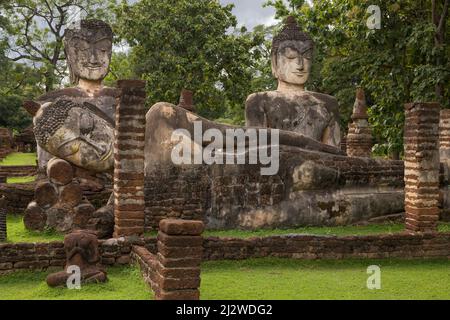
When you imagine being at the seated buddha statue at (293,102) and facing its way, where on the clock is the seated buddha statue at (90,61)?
the seated buddha statue at (90,61) is roughly at 4 o'clock from the seated buddha statue at (293,102).

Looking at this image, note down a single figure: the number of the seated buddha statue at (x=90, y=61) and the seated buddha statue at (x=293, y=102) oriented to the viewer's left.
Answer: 0

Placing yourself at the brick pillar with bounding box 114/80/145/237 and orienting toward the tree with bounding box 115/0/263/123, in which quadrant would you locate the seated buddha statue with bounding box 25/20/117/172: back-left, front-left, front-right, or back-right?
front-left

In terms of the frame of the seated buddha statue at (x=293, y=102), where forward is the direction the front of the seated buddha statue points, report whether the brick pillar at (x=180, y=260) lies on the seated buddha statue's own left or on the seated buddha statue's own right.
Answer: on the seated buddha statue's own right

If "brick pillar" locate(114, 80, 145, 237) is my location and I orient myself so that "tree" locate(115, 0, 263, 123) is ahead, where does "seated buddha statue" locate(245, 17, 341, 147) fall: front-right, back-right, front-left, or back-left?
front-right

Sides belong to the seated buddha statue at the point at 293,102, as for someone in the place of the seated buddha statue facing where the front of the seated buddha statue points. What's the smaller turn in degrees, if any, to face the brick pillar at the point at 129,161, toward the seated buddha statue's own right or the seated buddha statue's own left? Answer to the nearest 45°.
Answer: approximately 90° to the seated buddha statue's own right

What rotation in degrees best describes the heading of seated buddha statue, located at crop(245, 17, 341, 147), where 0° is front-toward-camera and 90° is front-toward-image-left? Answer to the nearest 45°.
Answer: approximately 315°

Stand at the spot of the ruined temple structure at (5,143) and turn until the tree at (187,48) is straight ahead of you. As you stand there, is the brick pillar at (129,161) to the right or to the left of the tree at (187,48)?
right

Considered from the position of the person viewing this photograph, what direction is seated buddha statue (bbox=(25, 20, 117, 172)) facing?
facing the viewer and to the right of the viewer
